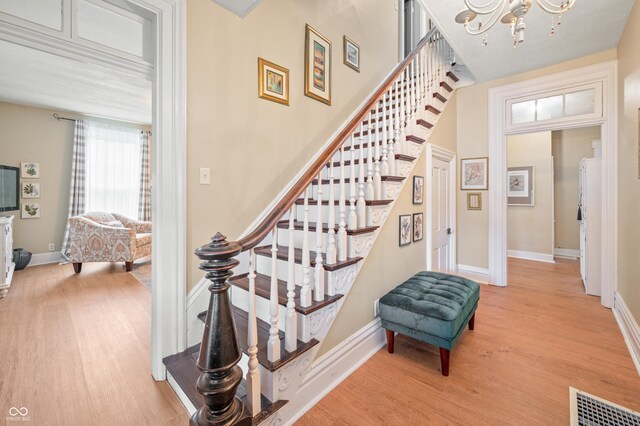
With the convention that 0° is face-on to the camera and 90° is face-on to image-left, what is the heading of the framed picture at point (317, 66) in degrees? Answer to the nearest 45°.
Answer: approximately 315°

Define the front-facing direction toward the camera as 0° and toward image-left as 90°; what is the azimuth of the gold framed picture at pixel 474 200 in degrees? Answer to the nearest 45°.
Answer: approximately 0°

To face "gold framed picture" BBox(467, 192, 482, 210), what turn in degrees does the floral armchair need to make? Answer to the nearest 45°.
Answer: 0° — it already faces it

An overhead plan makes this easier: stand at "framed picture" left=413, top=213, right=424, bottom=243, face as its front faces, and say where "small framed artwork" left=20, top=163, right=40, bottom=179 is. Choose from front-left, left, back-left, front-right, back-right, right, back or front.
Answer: back-right

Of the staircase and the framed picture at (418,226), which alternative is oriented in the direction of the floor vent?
the framed picture

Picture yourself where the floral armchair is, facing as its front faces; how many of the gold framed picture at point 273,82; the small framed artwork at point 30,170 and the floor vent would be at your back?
1

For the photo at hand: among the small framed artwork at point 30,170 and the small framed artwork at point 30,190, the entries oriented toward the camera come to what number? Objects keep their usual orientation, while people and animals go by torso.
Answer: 2
